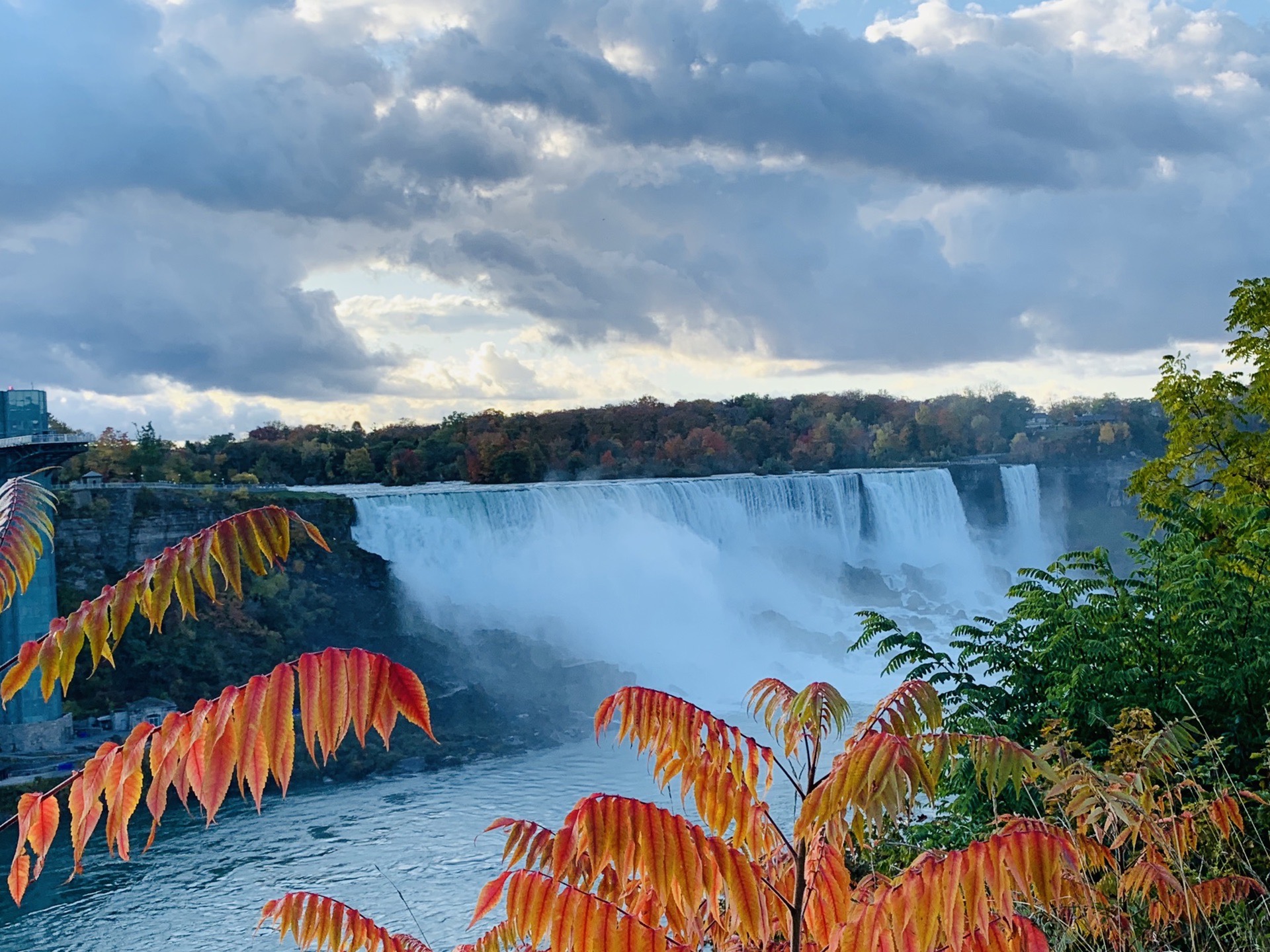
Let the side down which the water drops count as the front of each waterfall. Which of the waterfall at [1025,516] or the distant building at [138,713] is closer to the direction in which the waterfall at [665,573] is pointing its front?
the distant building

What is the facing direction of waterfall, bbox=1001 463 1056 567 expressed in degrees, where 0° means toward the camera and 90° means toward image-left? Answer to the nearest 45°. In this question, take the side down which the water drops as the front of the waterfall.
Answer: approximately 0°

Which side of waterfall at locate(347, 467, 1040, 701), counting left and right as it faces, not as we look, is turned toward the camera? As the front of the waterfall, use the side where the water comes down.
front

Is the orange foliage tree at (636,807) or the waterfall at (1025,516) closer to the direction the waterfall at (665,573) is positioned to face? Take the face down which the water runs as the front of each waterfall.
the orange foliage tree

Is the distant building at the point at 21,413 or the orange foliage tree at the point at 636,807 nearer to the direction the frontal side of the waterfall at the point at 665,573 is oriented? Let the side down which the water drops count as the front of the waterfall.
the orange foliage tree

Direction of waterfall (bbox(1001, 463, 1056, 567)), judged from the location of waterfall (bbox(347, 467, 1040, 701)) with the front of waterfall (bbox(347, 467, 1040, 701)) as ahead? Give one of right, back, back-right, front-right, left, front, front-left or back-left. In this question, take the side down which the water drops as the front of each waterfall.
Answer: back-left

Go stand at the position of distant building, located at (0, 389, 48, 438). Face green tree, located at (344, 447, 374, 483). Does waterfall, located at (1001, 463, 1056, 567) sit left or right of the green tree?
right

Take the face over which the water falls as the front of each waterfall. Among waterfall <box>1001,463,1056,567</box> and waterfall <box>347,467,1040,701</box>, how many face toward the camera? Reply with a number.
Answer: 2

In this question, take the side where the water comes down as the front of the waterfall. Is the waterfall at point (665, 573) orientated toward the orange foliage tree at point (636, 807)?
yes

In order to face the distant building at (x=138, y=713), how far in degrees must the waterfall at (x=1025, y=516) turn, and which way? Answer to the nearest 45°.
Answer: approximately 45° to its right

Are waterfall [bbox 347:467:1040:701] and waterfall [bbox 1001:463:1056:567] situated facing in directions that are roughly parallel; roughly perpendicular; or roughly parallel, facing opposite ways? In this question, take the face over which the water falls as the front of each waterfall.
roughly parallel

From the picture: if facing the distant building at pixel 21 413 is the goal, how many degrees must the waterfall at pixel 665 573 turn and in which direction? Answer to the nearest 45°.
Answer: approximately 45° to its right

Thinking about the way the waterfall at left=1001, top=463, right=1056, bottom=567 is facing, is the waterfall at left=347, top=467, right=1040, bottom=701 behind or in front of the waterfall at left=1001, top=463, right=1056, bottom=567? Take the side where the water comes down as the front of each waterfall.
in front
